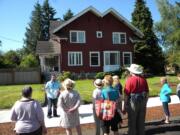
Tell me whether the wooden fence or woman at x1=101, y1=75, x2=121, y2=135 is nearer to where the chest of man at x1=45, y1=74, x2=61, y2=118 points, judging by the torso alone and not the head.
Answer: the woman

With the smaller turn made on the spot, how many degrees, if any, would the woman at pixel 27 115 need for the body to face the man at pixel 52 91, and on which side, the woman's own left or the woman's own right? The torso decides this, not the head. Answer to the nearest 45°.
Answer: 0° — they already face them

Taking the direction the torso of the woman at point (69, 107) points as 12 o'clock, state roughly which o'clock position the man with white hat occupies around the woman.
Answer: The man with white hat is roughly at 3 o'clock from the woman.

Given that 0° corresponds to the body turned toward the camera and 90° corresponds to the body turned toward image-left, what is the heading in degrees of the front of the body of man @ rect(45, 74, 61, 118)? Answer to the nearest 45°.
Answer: approximately 0°

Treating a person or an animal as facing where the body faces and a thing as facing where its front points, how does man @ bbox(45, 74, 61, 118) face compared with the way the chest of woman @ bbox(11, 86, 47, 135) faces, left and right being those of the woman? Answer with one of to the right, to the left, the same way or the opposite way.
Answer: the opposite way

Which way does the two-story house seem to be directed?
toward the camera

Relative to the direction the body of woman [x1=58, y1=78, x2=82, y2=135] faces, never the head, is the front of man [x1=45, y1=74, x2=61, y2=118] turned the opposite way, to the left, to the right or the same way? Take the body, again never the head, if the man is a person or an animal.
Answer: the opposite way

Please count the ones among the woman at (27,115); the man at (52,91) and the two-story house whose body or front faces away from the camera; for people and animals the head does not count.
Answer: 1

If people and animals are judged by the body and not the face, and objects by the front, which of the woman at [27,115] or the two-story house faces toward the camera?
the two-story house

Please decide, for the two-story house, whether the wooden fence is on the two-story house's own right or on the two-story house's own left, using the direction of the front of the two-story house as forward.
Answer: on the two-story house's own right

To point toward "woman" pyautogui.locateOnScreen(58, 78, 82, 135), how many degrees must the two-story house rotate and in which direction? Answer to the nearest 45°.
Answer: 0° — it already faces them

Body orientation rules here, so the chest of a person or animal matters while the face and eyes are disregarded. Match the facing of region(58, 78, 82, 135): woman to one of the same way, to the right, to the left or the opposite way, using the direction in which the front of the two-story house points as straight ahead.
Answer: the opposite way

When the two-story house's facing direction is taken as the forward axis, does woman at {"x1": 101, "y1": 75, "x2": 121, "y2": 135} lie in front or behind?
in front

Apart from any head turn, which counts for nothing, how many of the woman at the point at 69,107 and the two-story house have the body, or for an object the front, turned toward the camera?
1

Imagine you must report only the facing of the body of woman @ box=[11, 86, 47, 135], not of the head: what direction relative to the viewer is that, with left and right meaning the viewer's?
facing away from the viewer

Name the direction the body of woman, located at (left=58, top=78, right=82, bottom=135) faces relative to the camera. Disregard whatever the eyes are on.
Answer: away from the camera

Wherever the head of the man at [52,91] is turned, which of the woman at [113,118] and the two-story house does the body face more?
the woman
